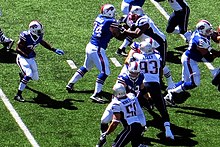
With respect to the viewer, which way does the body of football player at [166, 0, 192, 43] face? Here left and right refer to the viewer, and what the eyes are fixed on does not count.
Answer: facing to the left of the viewer

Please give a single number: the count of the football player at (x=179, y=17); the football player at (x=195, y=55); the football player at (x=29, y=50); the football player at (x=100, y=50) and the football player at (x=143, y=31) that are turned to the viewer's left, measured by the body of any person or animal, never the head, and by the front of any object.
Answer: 2

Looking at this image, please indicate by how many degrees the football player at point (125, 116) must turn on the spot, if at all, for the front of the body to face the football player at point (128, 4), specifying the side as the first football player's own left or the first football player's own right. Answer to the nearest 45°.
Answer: approximately 45° to the first football player's own right
